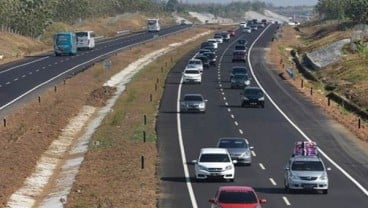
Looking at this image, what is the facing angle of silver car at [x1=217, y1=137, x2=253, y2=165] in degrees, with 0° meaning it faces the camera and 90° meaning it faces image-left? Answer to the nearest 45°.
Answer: approximately 0°

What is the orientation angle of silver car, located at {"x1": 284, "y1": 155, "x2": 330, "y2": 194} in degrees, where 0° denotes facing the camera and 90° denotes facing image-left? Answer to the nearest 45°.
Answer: approximately 0°

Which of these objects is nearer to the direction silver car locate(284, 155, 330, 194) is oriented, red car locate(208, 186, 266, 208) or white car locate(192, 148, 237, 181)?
the red car

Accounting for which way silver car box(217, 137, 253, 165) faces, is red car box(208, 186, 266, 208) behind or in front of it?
in front

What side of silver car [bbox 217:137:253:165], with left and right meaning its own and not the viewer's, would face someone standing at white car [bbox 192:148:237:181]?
front

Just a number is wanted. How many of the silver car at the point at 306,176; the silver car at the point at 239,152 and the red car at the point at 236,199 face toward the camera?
3

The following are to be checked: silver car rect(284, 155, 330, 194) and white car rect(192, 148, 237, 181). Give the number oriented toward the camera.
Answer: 2

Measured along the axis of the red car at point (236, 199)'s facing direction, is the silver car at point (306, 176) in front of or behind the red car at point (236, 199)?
behind

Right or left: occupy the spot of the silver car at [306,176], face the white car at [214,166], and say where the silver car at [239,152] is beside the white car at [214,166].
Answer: right
